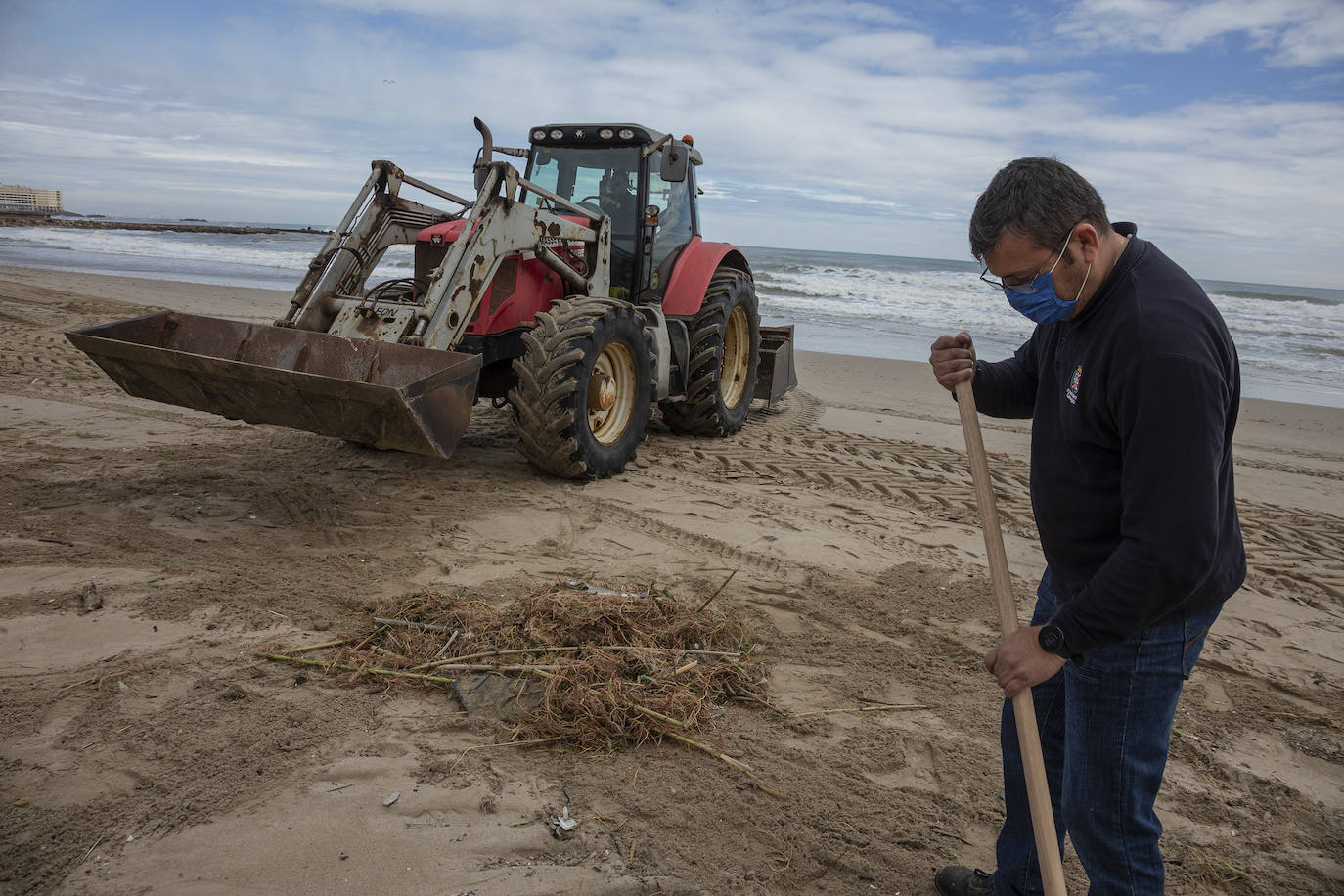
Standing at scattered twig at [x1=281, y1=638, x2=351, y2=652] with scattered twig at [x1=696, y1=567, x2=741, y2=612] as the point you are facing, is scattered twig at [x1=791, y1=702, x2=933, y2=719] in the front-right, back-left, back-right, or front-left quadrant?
front-right

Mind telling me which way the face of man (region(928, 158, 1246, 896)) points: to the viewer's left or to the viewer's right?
to the viewer's left

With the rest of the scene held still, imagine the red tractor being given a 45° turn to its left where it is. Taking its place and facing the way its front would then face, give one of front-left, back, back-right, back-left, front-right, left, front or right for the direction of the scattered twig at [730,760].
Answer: front

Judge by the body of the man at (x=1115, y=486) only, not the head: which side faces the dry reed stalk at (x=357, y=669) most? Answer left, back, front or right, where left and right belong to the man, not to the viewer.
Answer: front

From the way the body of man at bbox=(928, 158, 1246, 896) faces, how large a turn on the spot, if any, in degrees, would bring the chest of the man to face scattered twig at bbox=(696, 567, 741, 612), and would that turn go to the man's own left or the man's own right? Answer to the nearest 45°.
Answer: approximately 45° to the man's own right

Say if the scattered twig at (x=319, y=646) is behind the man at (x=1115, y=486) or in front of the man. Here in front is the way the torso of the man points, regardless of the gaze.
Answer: in front

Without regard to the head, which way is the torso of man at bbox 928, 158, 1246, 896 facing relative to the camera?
to the viewer's left

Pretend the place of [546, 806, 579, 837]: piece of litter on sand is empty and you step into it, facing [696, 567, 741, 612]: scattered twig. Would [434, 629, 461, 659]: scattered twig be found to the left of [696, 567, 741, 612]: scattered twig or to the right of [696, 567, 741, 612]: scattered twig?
left

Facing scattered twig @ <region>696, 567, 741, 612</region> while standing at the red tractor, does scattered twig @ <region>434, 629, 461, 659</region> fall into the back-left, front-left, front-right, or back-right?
front-right

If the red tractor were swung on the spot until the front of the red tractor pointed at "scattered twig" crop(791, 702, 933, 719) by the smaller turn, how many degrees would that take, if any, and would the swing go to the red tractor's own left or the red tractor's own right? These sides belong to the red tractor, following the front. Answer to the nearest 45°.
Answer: approximately 45° to the red tractor's own left

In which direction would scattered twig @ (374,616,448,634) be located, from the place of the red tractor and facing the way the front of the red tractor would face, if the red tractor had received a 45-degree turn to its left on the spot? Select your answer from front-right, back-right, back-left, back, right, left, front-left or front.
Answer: front

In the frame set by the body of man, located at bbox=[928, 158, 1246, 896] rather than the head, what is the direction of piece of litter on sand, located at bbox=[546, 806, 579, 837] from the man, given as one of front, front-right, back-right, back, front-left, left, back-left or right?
front

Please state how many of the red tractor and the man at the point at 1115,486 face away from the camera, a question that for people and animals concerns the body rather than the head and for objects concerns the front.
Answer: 0

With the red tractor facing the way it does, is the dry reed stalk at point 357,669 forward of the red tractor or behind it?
forward

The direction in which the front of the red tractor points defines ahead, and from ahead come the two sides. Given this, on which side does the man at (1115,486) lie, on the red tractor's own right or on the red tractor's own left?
on the red tractor's own left
